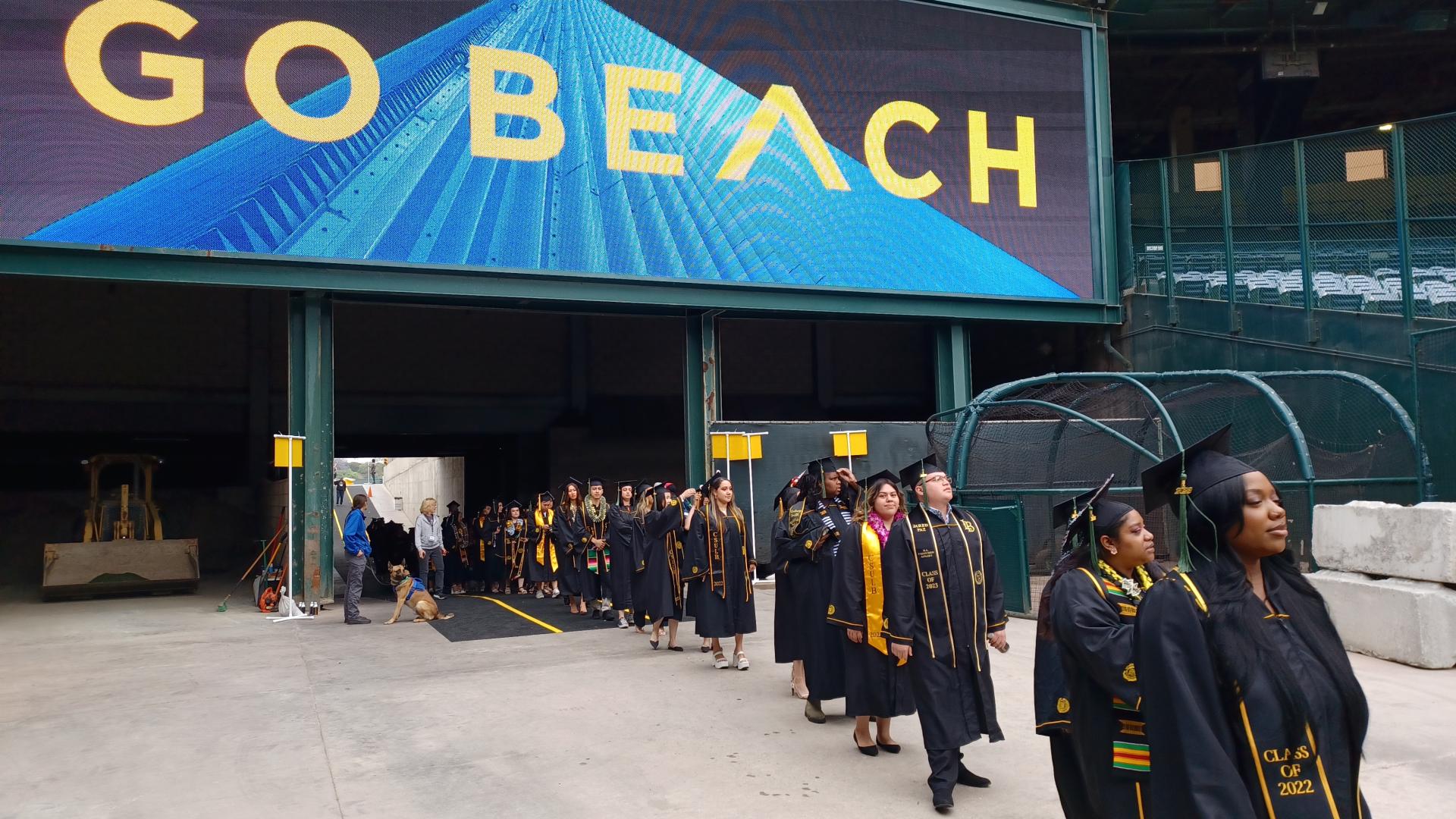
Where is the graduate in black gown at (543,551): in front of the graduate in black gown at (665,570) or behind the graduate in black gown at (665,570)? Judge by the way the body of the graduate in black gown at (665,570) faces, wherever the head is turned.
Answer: behind

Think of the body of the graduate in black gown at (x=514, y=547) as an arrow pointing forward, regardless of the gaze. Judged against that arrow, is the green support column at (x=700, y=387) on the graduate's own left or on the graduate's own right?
on the graduate's own left

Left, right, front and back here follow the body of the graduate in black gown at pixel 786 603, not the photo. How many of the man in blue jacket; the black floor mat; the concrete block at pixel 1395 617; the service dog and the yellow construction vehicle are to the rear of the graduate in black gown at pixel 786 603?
4

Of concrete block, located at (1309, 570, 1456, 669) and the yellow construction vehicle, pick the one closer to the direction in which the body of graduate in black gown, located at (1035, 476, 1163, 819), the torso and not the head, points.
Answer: the concrete block

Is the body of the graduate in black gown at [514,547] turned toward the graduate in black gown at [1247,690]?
yes

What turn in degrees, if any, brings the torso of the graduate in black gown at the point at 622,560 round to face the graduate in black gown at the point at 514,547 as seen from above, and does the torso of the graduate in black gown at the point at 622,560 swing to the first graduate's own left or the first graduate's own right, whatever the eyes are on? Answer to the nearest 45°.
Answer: approximately 135° to the first graduate's own left

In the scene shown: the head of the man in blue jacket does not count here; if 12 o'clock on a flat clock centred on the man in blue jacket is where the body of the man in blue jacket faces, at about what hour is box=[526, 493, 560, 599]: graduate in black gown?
The graduate in black gown is roughly at 11 o'clock from the man in blue jacket.

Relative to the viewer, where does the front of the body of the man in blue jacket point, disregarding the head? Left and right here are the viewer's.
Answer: facing to the right of the viewer

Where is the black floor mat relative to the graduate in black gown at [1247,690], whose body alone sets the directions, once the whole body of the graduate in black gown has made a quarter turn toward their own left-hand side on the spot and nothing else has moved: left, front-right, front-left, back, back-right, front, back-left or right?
left

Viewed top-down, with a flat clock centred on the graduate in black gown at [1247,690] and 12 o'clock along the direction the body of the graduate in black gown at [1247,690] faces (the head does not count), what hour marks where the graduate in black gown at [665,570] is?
the graduate in black gown at [665,570] is roughly at 6 o'clock from the graduate in black gown at [1247,690].

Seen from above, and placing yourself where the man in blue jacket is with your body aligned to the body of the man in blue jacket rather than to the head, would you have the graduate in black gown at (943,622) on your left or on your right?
on your right

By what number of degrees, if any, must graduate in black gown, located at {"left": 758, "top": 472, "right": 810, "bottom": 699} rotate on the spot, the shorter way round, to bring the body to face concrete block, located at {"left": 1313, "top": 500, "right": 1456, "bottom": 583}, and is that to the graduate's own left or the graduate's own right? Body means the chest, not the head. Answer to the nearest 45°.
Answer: approximately 45° to the graduate's own left
